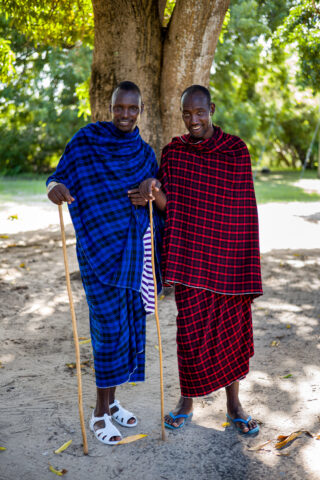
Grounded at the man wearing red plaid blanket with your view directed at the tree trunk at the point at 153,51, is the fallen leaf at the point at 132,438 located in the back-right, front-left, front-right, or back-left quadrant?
back-left

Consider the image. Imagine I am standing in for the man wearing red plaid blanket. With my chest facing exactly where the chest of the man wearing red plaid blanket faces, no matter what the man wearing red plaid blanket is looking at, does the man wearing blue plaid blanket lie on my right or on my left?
on my right

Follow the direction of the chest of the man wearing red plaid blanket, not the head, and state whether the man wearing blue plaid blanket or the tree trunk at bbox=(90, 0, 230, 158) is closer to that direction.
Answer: the man wearing blue plaid blanket

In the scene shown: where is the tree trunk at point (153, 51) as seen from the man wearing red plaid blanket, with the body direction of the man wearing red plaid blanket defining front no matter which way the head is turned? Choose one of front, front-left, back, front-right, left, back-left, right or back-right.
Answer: back

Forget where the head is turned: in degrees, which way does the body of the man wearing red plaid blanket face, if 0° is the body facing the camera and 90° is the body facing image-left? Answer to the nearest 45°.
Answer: approximately 0°

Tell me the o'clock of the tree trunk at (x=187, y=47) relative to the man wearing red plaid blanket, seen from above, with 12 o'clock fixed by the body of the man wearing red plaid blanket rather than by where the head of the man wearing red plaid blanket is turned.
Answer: The tree trunk is roughly at 6 o'clock from the man wearing red plaid blanket.
